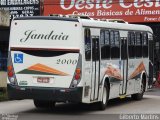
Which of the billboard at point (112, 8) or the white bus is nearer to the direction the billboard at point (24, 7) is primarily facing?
the white bus

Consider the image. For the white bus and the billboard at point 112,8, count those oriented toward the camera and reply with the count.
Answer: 1

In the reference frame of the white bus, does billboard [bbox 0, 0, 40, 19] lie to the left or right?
on its left

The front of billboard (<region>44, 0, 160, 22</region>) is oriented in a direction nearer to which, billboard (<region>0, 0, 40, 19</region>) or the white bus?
the white bus

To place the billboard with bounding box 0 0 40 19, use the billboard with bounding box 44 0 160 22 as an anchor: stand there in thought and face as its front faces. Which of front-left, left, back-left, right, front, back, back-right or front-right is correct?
right

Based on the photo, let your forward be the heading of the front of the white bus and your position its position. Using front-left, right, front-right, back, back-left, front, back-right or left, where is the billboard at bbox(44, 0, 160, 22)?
front-left

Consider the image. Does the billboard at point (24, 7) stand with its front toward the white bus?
yes

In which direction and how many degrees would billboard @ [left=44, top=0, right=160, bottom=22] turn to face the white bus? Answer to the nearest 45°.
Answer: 0° — it already faces it

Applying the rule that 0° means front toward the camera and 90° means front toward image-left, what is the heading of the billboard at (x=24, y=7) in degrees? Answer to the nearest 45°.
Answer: approximately 0°

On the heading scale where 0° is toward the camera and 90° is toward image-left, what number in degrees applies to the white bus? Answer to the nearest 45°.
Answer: approximately 225°

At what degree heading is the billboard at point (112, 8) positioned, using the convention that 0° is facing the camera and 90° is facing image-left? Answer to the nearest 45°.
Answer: approximately 0°

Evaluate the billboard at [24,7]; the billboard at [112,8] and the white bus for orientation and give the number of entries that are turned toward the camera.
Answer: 2
